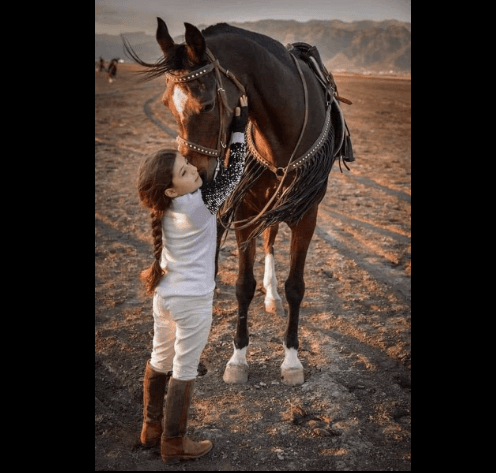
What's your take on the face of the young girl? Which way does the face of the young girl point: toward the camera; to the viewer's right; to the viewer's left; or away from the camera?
to the viewer's right

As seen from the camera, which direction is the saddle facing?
toward the camera

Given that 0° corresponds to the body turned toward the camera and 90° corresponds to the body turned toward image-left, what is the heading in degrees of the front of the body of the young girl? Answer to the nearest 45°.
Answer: approximately 270°

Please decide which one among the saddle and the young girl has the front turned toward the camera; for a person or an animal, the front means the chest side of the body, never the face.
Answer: the saddle

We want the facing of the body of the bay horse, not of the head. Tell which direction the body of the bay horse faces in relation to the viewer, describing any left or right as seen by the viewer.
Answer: facing the viewer

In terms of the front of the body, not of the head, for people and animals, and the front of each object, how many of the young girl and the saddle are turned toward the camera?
1
